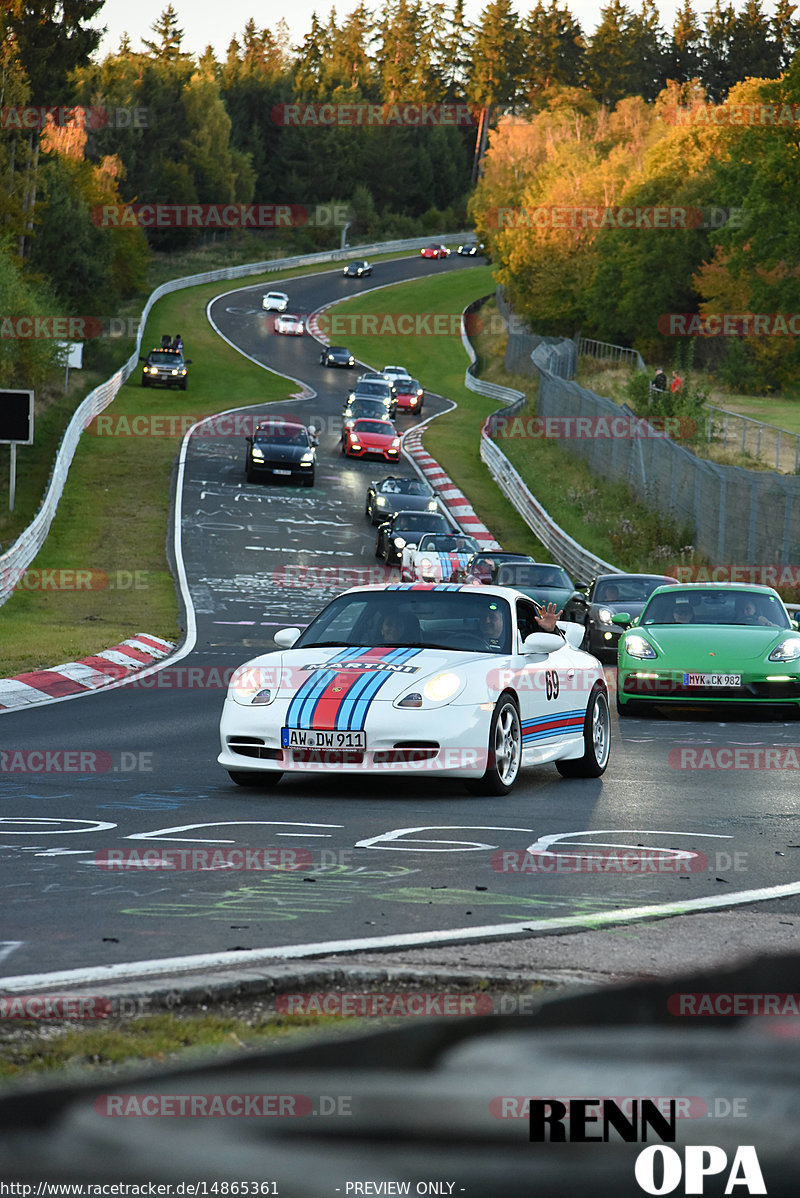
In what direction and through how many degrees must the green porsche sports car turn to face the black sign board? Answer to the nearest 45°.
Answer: approximately 135° to its right

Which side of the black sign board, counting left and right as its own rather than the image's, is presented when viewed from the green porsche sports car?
front

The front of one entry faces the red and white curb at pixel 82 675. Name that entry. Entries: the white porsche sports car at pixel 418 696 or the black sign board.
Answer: the black sign board

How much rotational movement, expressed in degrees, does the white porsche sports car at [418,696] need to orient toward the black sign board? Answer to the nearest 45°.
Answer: approximately 135° to its right

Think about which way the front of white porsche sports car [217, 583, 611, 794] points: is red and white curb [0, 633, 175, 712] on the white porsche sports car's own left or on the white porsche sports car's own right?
on the white porsche sports car's own right

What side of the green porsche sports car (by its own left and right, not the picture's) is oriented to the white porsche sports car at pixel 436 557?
back

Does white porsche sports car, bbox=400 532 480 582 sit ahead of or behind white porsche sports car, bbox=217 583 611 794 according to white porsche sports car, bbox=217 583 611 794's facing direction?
behind

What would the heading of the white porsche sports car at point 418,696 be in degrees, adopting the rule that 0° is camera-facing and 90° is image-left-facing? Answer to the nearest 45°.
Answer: approximately 45°

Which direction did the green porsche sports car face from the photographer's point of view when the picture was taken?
facing the viewer

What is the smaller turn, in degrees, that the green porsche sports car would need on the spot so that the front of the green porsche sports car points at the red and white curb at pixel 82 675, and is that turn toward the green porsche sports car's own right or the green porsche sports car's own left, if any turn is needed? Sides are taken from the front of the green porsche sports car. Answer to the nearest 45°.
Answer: approximately 90° to the green porsche sports car's own right
